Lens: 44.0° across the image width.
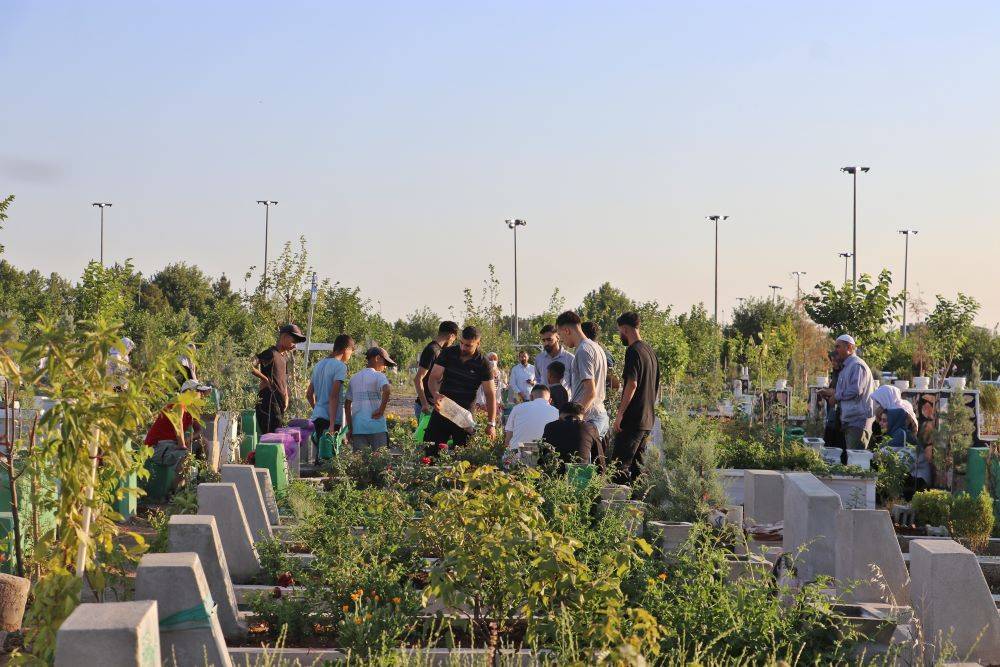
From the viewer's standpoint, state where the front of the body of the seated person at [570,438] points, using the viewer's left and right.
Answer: facing away from the viewer

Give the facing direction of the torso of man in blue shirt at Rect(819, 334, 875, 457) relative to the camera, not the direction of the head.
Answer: to the viewer's left

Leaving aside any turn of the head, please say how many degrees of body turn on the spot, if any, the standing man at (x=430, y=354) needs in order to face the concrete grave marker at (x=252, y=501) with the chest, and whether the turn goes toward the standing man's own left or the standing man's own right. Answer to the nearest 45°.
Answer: approximately 90° to the standing man's own right

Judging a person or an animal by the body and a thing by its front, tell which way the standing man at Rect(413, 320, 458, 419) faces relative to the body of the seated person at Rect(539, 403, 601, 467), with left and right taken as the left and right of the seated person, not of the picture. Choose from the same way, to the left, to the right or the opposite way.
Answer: to the right

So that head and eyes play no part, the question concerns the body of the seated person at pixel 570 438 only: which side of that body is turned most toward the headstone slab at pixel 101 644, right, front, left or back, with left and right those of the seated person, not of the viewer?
back

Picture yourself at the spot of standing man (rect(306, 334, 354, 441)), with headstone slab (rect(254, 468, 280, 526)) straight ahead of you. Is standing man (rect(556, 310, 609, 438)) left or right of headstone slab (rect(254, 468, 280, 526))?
left

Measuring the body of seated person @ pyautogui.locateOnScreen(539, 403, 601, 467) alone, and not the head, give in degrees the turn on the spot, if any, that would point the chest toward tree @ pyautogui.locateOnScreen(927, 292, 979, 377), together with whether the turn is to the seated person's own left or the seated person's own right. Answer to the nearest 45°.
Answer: approximately 45° to the seated person's own right

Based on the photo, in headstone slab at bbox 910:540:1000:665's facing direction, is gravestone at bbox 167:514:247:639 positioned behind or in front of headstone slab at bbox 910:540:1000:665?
behind
